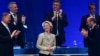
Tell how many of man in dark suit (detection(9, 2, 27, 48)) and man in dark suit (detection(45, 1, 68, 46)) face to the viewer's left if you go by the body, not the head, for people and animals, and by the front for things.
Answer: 0

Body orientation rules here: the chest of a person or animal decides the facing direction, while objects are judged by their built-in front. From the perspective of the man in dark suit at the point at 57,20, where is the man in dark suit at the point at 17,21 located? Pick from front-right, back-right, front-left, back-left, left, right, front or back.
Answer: right

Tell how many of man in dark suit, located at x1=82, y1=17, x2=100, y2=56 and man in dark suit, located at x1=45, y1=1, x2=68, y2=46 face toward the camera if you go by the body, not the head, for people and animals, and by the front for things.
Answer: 1

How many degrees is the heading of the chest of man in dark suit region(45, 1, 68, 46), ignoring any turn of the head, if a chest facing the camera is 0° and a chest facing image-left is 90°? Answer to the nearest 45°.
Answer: approximately 0°

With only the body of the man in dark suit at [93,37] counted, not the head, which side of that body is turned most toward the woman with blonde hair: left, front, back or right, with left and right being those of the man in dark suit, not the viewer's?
front

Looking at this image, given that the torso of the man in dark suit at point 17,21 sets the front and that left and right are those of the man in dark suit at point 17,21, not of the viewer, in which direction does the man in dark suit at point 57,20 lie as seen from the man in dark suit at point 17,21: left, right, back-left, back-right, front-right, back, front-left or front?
front-left

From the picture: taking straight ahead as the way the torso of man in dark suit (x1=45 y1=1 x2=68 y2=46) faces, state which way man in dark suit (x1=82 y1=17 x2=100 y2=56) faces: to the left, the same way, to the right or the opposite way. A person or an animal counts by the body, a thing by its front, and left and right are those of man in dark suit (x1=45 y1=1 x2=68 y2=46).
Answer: to the right

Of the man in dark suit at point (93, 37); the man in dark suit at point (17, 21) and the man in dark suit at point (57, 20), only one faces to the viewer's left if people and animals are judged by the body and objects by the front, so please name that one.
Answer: the man in dark suit at point (93, 37)

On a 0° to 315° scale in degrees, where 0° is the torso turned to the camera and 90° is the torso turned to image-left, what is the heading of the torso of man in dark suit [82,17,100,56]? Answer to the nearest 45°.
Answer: approximately 90°

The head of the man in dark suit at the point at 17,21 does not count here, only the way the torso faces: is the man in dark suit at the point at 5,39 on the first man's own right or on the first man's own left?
on the first man's own right
